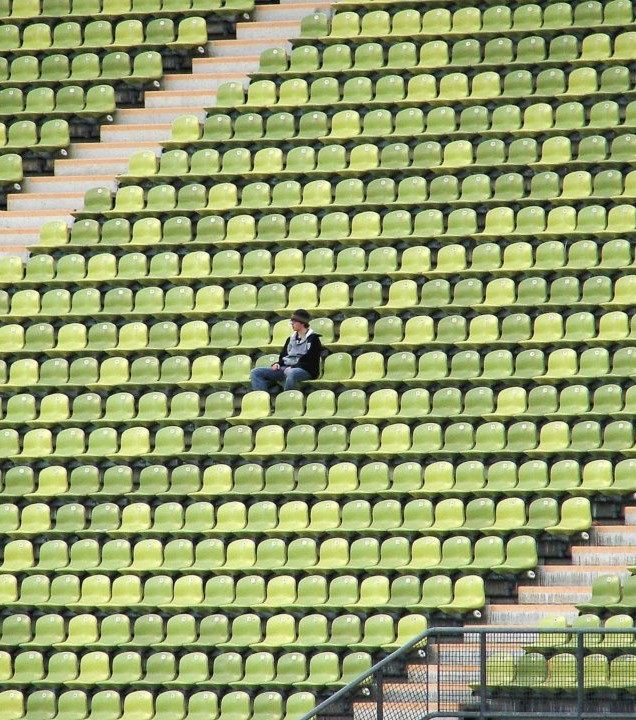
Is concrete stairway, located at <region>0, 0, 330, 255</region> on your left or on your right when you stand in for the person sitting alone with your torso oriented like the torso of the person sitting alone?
on your right

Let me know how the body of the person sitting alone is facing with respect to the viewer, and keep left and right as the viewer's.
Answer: facing the viewer and to the left of the viewer

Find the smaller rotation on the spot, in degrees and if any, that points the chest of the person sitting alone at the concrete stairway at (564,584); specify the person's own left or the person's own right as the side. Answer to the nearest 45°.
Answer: approximately 90° to the person's own left
